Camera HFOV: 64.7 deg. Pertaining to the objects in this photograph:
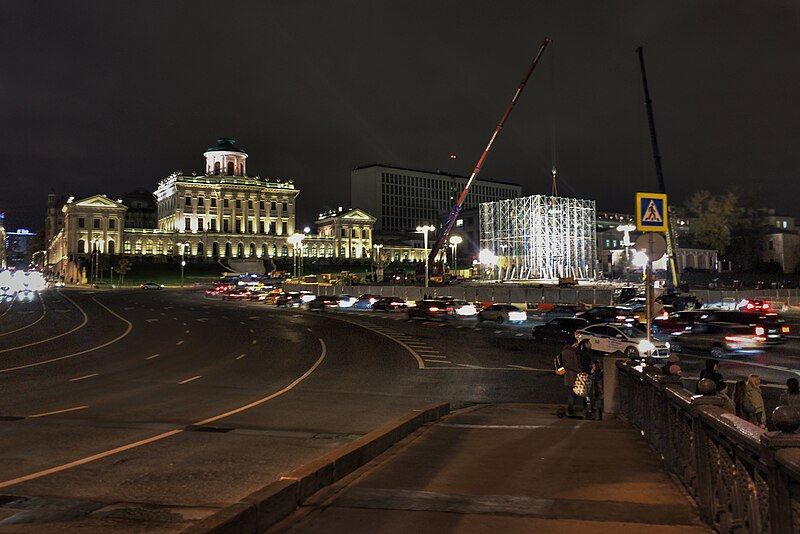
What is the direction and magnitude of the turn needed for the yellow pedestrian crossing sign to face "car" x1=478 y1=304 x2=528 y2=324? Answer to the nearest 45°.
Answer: approximately 180°

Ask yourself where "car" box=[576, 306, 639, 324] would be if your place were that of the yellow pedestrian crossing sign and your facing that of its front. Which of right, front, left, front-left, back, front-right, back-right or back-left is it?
back

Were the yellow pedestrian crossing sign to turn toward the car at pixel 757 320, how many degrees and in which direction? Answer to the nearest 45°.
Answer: approximately 180°

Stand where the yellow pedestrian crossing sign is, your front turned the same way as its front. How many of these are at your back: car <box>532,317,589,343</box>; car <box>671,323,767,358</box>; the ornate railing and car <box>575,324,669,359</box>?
3

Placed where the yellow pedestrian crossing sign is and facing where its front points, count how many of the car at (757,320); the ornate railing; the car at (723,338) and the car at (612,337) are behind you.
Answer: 3

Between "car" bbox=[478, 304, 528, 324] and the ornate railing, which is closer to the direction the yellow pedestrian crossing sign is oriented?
the ornate railing

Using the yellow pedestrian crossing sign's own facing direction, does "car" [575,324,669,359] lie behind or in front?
behind

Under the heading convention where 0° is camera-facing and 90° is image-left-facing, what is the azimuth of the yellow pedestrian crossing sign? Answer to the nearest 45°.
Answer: approximately 0°

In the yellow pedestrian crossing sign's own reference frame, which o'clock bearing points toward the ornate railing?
The ornate railing is roughly at 12 o'clock from the yellow pedestrian crossing sign.

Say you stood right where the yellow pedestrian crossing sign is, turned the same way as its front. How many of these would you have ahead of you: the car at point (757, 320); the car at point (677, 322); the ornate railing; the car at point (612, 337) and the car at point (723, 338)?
1

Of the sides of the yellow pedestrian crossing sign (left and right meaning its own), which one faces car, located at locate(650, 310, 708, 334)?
back

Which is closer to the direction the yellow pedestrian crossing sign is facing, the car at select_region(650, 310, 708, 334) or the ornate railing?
the ornate railing
